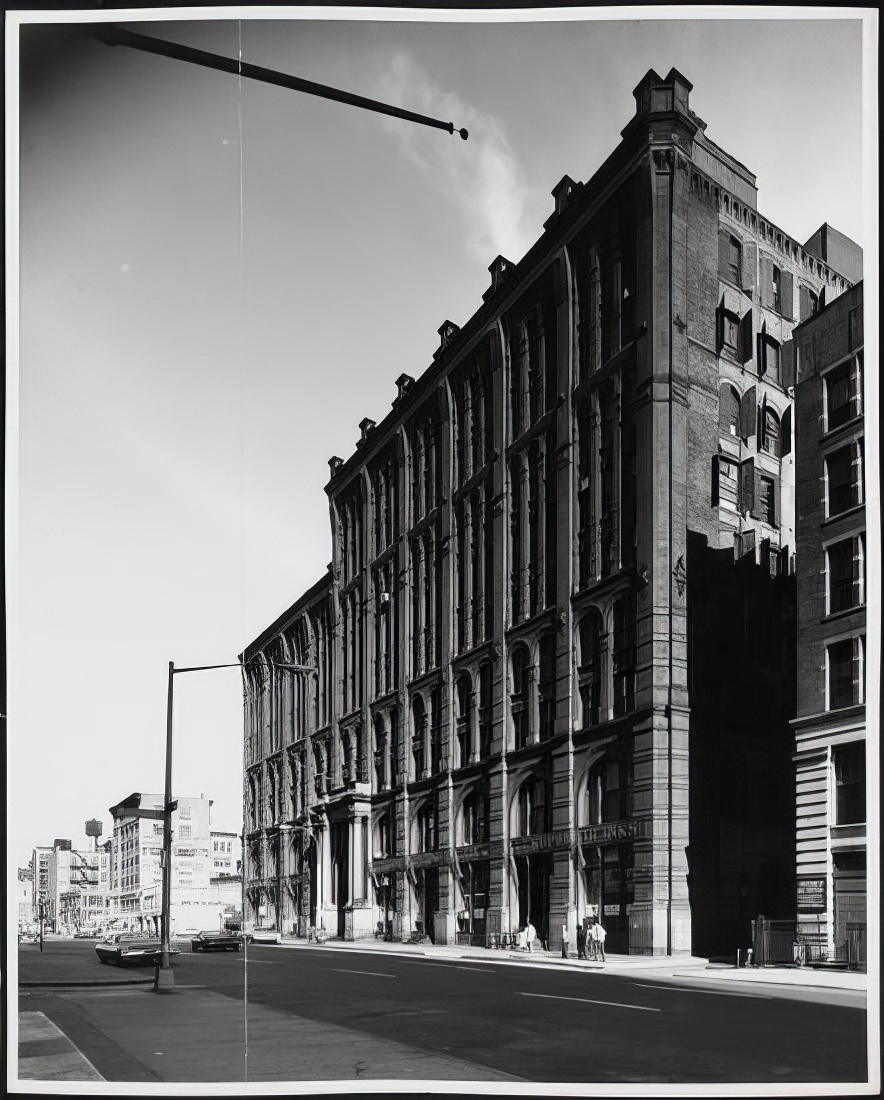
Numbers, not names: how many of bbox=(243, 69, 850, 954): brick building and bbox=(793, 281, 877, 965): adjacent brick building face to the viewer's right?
0

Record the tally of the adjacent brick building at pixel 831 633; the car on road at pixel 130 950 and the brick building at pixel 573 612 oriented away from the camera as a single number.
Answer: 0

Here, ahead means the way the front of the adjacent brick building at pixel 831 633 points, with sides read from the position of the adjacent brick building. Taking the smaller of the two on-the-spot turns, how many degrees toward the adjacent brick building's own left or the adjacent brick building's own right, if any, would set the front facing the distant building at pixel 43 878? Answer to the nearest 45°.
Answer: approximately 45° to the adjacent brick building's own right

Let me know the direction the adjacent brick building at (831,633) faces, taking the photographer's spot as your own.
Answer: facing the viewer and to the left of the viewer

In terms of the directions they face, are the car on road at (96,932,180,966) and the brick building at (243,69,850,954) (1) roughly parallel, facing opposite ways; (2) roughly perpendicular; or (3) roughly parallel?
roughly perpendicular

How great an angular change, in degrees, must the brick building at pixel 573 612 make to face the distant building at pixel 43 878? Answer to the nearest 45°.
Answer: approximately 45° to its right

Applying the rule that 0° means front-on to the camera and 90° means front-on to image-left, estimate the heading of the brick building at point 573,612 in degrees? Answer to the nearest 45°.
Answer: approximately 45°
